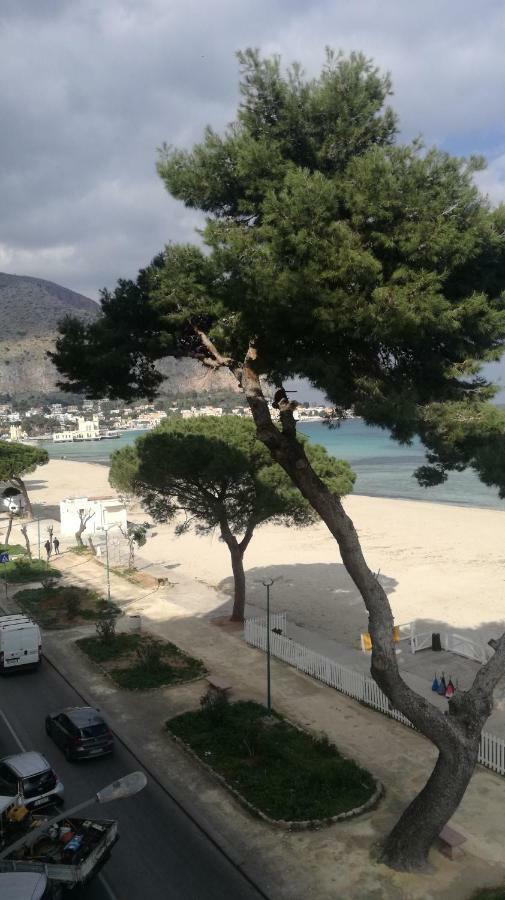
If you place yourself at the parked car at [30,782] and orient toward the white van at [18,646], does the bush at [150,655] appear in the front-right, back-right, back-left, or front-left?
front-right

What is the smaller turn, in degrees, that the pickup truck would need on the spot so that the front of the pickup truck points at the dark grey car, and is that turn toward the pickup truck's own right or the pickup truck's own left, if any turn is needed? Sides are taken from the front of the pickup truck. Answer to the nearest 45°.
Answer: approximately 45° to the pickup truck's own right

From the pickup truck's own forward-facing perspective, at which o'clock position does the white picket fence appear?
The white picket fence is roughly at 3 o'clock from the pickup truck.

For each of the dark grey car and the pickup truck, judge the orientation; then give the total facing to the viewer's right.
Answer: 0

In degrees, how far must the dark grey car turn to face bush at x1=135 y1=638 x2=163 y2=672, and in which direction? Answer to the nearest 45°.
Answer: approximately 45° to its right

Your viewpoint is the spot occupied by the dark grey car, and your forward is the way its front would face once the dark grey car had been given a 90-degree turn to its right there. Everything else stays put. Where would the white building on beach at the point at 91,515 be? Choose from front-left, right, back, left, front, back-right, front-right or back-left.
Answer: front-left

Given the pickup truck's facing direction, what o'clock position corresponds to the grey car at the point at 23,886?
The grey car is roughly at 8 o'clock from the pickup truck.

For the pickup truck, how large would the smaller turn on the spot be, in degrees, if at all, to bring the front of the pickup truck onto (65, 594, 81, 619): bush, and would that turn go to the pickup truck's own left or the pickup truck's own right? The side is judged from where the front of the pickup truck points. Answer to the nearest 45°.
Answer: approximately 45° to the pickup truck's own right

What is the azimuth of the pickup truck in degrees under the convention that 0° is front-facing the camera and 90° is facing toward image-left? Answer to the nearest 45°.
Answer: approximately 135°

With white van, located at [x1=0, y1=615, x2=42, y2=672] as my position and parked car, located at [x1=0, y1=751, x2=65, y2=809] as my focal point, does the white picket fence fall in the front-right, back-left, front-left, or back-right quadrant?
front-left

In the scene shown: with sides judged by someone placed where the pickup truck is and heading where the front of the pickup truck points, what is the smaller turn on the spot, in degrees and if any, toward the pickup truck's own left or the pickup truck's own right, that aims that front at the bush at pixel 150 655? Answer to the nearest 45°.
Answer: approximately 45° to the pickup truck's own right

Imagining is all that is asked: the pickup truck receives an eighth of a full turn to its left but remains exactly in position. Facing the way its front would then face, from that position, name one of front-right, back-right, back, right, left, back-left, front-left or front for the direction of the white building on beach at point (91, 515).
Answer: right

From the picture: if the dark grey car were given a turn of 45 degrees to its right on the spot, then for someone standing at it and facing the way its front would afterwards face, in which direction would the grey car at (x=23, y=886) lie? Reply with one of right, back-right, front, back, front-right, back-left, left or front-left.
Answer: back

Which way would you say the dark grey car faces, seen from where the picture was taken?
facing away from the viewer and to the left of the viewer

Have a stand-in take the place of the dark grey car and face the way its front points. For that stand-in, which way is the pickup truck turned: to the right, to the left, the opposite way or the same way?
the same way

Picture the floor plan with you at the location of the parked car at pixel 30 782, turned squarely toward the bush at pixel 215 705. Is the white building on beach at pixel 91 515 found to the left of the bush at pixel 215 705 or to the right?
left

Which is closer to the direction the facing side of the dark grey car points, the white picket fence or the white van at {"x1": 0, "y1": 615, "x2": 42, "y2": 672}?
the white van

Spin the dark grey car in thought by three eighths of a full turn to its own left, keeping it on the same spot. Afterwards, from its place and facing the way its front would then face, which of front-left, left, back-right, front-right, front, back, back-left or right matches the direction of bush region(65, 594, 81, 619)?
back
